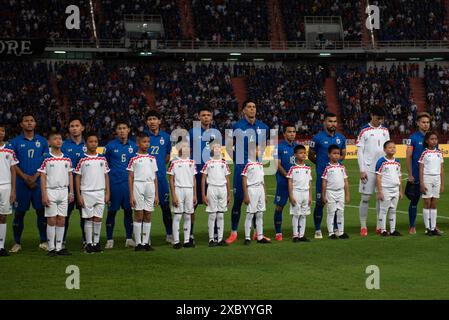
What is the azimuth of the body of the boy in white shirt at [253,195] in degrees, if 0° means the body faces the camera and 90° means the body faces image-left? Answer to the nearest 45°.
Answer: approximately 315°

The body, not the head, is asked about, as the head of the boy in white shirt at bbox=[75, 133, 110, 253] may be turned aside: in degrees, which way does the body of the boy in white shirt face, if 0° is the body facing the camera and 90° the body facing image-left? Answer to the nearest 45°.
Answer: approximately 0°

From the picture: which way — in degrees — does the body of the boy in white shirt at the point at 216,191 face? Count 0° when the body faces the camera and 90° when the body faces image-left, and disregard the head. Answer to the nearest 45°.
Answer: approximately 0°

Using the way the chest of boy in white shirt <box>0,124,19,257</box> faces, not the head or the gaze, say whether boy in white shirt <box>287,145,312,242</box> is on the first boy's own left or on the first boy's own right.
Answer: on the first boy's own left

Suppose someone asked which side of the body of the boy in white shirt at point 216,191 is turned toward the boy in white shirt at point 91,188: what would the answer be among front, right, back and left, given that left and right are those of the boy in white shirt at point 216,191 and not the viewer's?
right

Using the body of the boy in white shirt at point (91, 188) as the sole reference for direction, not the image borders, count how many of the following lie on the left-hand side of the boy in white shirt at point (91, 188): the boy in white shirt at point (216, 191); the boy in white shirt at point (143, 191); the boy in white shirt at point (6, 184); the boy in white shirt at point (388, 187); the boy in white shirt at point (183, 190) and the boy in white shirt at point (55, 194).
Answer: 4

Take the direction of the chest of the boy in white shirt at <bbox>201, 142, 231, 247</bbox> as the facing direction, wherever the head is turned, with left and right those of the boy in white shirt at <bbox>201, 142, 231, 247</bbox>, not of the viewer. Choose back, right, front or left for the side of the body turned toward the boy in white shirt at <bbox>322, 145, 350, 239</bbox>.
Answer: left

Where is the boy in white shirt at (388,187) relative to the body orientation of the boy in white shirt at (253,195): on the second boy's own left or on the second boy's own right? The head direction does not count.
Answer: on the second boy's own left
